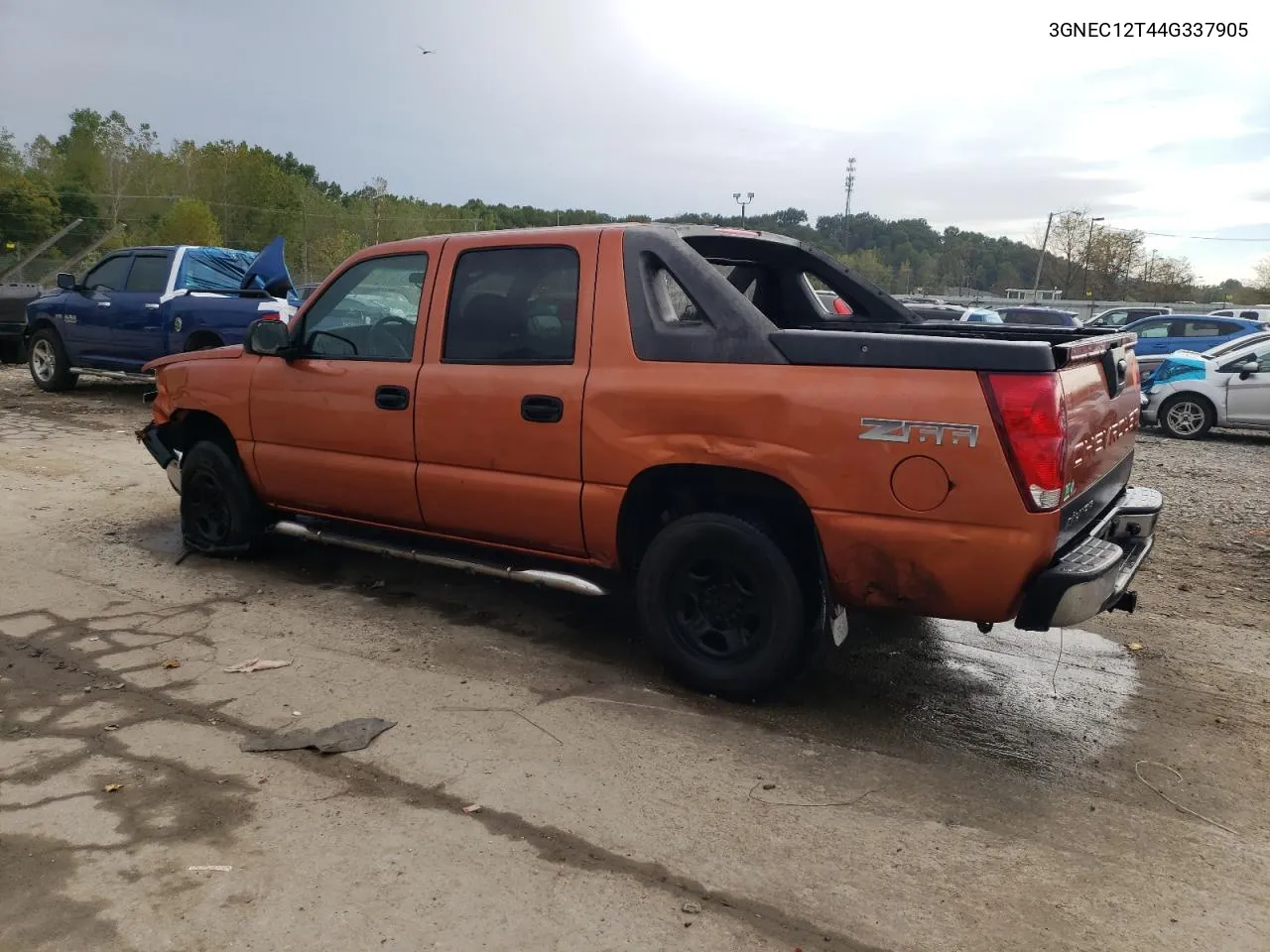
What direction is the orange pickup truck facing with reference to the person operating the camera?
facing away from the viewer and to the left of the viewer

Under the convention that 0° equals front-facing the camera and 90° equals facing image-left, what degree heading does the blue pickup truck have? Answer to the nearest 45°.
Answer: approximately 135°

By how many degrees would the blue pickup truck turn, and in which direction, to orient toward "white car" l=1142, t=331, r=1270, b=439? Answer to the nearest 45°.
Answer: approximately 180°

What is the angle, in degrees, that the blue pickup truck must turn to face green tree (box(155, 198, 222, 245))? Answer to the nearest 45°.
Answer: approximately 45° to its right

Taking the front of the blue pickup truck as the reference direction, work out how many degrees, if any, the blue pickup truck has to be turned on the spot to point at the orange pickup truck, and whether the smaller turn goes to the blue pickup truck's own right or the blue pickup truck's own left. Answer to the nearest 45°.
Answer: approximately 135° to the blue pickup truck's own left

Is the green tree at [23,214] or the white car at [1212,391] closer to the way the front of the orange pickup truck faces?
the green tree

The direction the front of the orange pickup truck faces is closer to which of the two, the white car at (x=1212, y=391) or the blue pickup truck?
the blue pickup truck

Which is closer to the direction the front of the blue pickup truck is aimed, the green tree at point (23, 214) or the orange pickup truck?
the green tree
